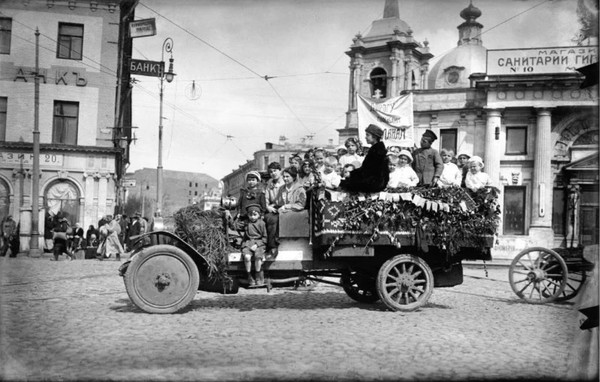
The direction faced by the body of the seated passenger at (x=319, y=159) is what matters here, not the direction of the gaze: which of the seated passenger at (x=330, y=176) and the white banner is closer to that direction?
the seated passenger

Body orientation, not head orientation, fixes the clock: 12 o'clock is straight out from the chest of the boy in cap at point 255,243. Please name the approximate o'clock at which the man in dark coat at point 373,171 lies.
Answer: The man in dark coat is roughly at 9 o'clock from the boy in cap.

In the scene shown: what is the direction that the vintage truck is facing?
to the viewer's left

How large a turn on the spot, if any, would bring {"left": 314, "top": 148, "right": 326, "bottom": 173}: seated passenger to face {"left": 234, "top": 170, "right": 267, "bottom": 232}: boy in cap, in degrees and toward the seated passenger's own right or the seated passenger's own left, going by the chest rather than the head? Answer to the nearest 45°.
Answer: approximately 45° to the seated passenger's own right

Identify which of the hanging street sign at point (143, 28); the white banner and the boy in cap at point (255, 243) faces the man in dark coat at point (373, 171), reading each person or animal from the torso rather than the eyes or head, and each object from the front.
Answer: the white banner

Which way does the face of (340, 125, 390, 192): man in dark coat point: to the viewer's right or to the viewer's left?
to the viewer's left

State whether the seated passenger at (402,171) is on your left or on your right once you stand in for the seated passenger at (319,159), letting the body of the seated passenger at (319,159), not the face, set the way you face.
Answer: on your left

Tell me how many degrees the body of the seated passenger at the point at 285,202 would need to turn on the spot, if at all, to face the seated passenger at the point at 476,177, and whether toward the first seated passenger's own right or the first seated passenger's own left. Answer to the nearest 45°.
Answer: approximately 135° to the first seated passenger's own left
